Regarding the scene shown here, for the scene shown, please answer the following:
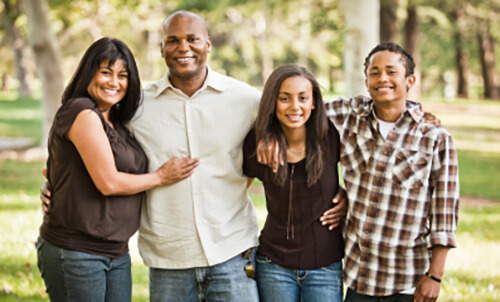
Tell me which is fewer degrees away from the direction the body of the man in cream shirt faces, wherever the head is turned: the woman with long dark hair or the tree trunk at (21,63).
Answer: the woman with long dark hair

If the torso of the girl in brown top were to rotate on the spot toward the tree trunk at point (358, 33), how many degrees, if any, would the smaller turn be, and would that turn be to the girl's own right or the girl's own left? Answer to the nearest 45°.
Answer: approximately 180°

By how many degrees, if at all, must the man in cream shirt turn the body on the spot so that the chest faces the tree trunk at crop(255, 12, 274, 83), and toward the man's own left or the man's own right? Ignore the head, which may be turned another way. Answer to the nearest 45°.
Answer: approximately 180°

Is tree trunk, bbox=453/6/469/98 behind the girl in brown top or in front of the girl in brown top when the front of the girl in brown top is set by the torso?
behind

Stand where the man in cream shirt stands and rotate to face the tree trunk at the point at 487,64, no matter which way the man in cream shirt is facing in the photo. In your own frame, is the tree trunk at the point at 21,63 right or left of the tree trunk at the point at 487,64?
left

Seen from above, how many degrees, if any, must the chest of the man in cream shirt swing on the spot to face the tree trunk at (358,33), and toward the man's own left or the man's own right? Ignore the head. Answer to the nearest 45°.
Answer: approximately 135° to the man's own left

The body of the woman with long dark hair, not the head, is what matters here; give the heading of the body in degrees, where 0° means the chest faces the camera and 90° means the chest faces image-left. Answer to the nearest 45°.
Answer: approximately 315°

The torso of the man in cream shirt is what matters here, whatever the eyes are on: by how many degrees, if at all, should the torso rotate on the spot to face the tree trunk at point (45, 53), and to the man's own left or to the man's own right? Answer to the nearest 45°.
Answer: approximately 180°

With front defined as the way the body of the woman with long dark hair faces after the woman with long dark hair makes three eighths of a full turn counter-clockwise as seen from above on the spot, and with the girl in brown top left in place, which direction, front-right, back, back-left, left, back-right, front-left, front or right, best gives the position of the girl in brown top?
right

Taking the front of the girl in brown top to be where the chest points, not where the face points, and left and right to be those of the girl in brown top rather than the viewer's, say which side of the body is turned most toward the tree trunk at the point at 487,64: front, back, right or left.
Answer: back

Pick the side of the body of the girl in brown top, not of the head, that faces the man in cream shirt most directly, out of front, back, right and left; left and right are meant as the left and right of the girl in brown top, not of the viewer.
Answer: right
